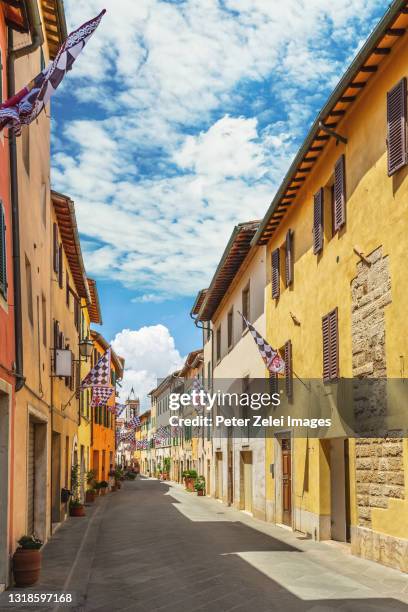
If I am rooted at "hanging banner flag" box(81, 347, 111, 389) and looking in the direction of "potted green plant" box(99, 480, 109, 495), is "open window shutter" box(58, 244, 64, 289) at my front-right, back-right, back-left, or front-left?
back-left

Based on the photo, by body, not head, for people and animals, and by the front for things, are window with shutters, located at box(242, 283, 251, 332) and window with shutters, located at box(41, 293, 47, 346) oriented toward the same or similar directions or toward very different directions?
very different directions

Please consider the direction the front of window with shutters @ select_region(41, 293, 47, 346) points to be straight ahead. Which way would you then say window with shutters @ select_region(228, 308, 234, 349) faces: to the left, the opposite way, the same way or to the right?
the opposite way

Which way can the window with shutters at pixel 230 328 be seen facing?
to the viewer's left

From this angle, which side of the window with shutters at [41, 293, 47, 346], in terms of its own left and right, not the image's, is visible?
right

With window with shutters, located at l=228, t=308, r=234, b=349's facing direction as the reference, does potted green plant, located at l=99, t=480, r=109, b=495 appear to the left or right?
on its right

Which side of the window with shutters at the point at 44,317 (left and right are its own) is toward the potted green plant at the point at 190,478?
left

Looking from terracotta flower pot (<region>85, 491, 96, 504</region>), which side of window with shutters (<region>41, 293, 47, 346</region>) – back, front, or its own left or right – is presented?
left

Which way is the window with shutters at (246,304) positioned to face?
to the viewer's left
